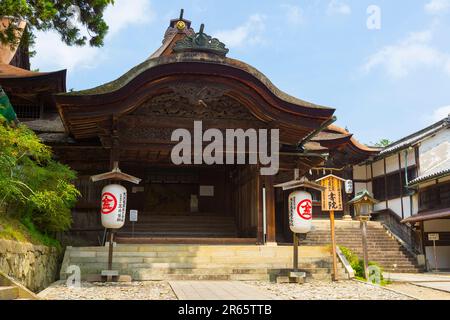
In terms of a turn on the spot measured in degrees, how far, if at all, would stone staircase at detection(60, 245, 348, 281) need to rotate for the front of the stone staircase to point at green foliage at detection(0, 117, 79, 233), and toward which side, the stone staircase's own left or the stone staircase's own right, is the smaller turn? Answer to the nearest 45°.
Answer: approximately 45° to the stone staircase's own right

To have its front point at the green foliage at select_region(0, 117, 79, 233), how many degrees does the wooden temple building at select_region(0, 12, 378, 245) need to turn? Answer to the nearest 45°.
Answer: approximately 45° to its right

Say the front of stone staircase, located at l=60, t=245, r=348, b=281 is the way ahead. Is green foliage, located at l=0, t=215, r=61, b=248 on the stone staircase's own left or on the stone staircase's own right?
on the stone staircase's own right

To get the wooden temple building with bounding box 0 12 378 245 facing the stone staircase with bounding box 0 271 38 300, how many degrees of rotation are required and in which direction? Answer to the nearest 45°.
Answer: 0° — it already faces it

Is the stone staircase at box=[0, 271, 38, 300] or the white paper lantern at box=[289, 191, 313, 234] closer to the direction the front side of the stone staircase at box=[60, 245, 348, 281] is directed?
the stone staircase

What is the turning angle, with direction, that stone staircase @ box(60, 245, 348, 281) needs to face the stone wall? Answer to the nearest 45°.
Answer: approximately 45° to its right

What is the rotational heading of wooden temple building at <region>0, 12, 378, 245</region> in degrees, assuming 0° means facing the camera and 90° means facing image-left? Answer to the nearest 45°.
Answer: approximately 0°

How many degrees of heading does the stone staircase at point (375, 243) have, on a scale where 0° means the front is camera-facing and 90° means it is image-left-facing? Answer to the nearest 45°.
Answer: approximately 0°
